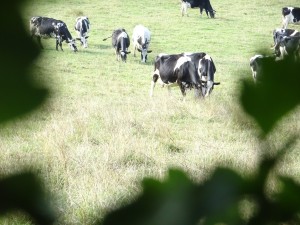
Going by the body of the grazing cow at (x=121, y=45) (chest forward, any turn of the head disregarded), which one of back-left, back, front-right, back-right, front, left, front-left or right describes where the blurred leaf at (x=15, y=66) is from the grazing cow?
front-right

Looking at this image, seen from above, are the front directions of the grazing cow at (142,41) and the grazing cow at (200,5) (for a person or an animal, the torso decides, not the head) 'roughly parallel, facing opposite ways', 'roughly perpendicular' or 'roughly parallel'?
roughly perpendicular
